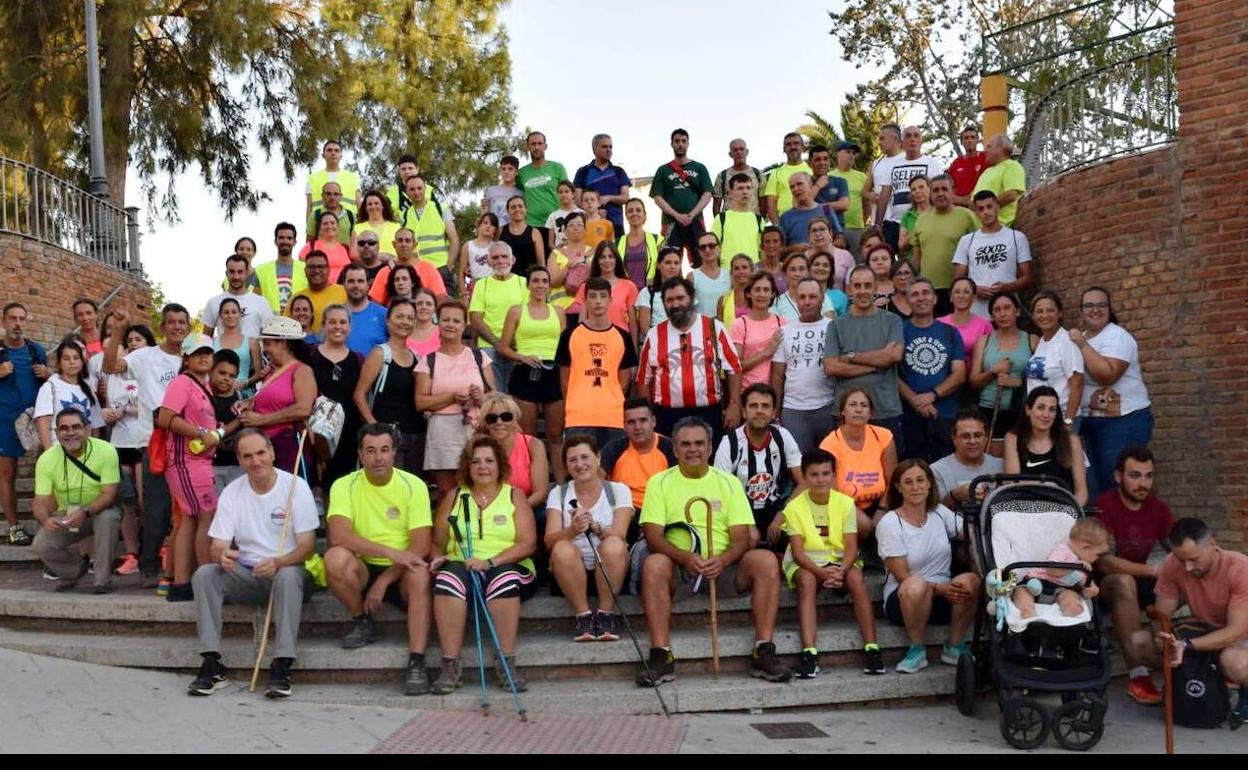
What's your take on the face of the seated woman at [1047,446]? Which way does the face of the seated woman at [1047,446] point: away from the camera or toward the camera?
toward the camera

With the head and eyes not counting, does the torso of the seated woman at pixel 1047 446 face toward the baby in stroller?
yes

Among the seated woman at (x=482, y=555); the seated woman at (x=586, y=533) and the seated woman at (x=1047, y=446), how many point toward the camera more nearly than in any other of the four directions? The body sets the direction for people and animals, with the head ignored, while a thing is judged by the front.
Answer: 3

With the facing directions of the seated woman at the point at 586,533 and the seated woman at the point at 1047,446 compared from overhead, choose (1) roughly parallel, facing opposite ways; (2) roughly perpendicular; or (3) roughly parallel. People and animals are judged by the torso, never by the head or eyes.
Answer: roughly parallel

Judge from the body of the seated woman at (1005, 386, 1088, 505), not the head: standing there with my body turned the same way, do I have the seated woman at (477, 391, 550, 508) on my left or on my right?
on my right

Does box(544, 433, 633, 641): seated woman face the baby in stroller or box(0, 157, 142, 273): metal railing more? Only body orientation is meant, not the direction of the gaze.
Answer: the baby in stroller

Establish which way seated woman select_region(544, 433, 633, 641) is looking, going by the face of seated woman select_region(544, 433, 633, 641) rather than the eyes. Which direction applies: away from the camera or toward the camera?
toward the camera

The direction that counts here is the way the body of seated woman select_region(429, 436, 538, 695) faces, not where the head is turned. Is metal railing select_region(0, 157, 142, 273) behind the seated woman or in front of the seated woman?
behind

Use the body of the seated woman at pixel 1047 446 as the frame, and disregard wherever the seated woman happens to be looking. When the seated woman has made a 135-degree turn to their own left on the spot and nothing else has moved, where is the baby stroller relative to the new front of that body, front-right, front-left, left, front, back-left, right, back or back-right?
back-right

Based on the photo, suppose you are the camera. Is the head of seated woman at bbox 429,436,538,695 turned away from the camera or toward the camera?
toward the camera

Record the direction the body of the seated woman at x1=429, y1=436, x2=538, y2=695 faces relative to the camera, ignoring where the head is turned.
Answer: toward the camera

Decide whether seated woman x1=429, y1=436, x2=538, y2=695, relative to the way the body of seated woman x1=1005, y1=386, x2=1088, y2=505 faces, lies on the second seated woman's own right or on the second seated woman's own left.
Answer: on the second seated woman's own right

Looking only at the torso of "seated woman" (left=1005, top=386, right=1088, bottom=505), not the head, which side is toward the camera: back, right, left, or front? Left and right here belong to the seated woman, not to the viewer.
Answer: front
